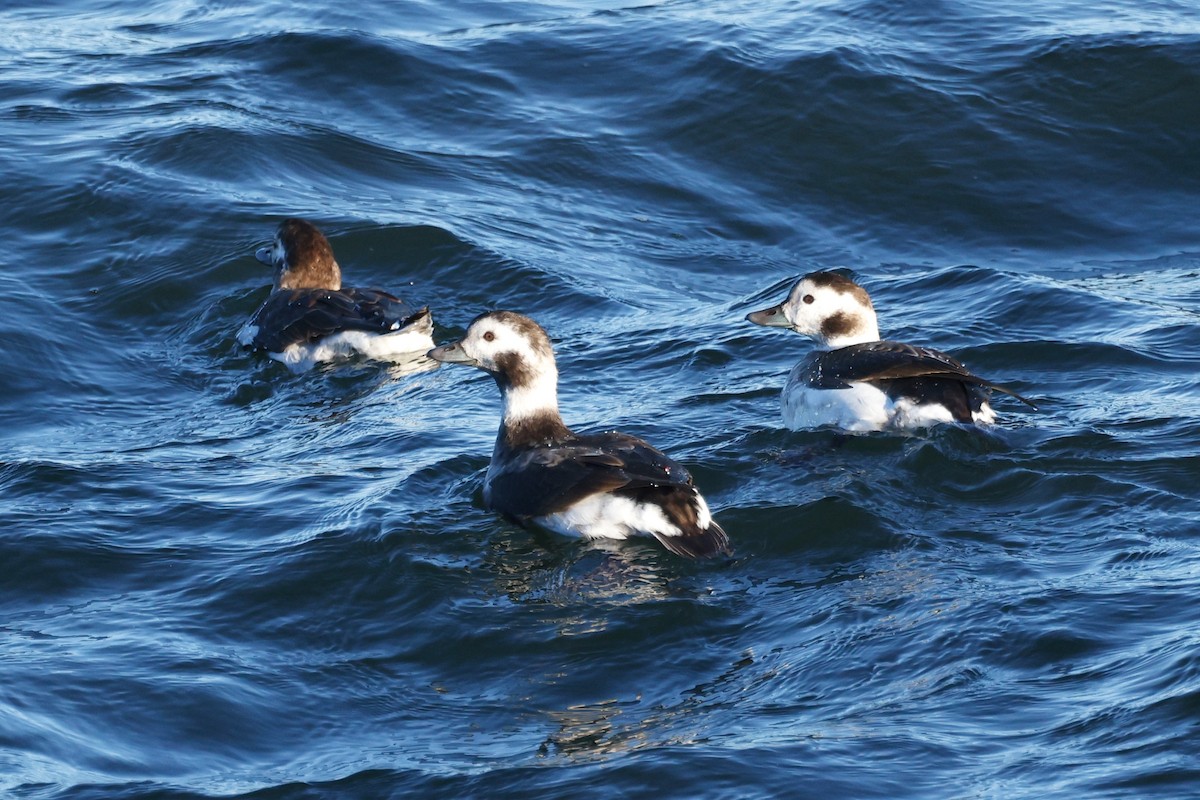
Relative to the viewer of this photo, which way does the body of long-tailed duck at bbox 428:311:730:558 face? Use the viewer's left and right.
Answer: facing away from the viewer and to the left of the viewer

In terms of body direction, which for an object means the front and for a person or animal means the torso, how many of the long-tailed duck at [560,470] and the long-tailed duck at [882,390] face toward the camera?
0

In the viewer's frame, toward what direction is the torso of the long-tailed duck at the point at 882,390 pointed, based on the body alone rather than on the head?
to the viewer's left

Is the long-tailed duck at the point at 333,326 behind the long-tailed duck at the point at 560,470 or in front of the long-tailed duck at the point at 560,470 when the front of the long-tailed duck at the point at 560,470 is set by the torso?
in front

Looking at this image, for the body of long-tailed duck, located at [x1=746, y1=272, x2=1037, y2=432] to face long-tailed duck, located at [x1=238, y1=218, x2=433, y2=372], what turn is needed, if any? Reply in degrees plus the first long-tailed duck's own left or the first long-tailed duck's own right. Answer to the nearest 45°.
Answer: approximately 45° to the first long-tailed duck's own right

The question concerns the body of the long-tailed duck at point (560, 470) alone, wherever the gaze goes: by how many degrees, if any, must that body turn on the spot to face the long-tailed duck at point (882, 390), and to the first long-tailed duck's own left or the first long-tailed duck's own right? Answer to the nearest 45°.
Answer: approximately 90° to the first long-tailed duck's own right

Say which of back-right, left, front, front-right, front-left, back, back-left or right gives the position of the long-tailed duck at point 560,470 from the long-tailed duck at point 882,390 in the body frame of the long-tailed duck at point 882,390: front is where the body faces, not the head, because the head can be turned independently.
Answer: front-left
